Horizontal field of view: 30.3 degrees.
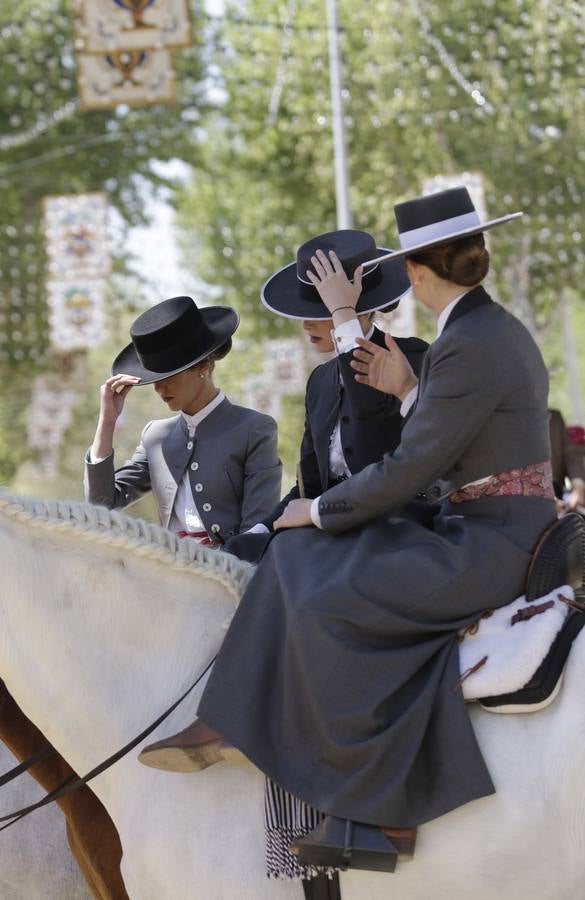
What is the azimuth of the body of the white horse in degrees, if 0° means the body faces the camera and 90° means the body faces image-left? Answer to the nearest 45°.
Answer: approximately 90°

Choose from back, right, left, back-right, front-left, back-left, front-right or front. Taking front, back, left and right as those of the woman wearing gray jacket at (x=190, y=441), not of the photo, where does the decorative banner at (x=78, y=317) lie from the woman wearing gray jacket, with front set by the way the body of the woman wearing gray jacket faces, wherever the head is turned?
back-right

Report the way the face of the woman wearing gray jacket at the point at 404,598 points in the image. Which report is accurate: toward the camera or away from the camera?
away from the camera

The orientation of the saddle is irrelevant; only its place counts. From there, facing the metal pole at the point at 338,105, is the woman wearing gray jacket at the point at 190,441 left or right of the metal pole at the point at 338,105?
left

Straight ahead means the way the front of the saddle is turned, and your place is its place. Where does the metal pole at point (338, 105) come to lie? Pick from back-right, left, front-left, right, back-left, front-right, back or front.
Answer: right

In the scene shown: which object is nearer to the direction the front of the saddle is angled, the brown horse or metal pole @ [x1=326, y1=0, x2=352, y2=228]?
the brown horse

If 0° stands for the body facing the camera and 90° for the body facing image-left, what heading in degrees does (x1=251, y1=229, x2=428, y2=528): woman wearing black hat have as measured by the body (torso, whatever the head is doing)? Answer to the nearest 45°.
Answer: approximately 45°

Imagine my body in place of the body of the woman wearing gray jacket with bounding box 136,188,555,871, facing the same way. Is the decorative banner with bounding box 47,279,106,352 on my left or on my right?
on my right

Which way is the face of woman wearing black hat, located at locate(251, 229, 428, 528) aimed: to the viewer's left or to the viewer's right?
to the viewer's left

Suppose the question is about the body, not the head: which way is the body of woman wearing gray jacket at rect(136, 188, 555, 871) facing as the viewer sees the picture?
to the viewer's left
